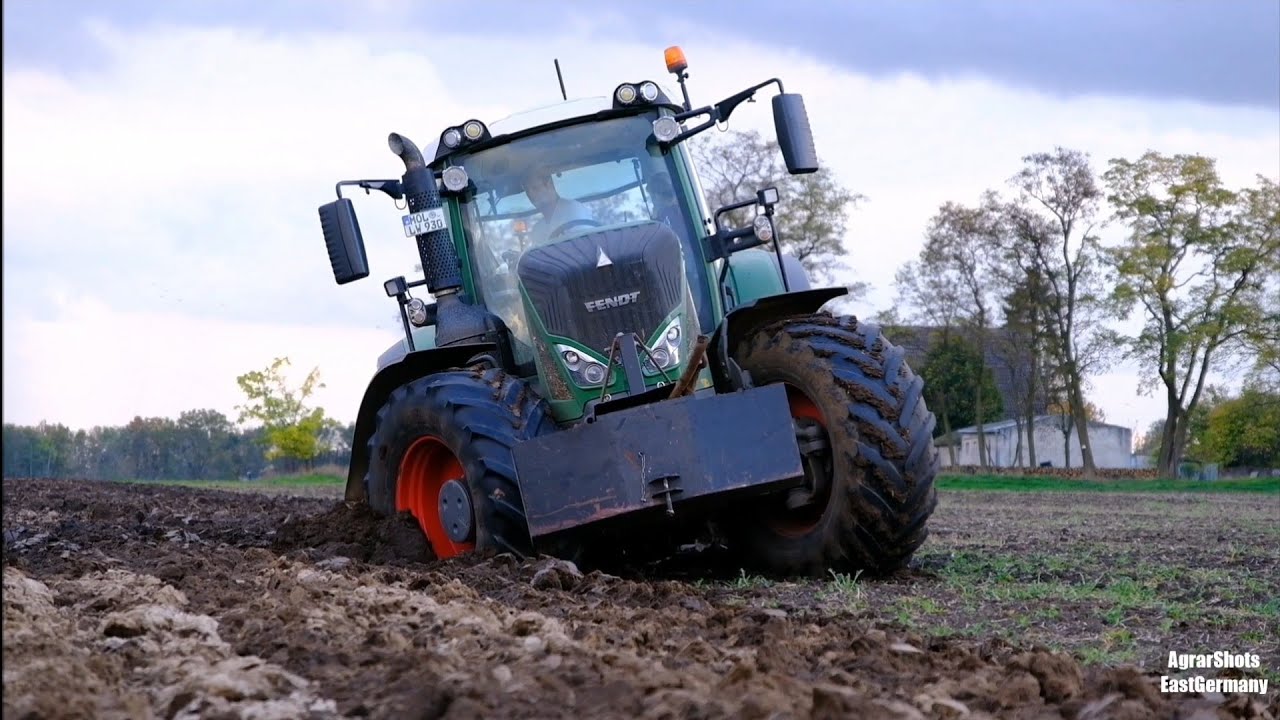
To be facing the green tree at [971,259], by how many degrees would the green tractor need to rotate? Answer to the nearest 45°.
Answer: approximately 180°

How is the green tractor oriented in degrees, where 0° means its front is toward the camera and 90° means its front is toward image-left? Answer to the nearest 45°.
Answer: approximately 0°
